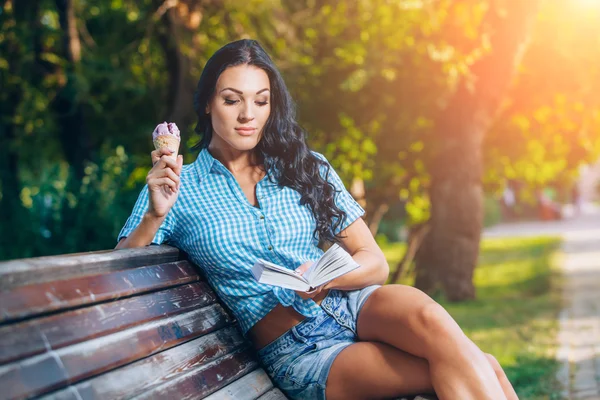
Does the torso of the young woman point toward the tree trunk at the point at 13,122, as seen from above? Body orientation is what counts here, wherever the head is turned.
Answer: no

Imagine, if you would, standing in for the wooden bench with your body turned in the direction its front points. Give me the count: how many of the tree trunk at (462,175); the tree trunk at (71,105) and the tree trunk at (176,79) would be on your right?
0

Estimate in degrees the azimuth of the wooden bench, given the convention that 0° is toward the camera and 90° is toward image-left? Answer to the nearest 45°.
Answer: approximately 315°

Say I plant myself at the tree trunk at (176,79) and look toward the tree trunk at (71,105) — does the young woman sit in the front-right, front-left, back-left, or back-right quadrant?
back-left

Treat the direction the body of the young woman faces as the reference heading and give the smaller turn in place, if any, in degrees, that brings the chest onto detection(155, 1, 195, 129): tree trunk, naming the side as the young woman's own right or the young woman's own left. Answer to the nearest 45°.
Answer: approximately 135° to the young woman's own left

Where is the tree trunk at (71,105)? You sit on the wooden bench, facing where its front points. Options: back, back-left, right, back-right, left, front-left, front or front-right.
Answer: back-left

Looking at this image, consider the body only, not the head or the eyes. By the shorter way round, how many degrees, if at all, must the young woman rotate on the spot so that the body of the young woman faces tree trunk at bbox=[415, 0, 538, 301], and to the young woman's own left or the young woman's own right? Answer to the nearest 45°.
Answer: approximately 135° to the young woman's own left

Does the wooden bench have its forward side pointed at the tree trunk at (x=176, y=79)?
no

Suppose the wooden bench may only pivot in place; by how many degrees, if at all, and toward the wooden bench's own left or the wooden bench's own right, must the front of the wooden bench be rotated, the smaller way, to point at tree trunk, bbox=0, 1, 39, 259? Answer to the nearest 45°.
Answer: approximately 135° to the wooden bench's own left
